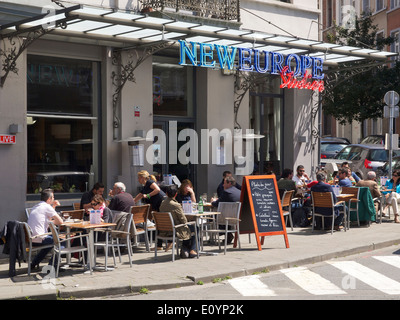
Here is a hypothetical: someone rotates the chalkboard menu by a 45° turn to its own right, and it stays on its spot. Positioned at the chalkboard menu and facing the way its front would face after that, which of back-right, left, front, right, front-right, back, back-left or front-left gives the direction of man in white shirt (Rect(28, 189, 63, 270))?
front-right

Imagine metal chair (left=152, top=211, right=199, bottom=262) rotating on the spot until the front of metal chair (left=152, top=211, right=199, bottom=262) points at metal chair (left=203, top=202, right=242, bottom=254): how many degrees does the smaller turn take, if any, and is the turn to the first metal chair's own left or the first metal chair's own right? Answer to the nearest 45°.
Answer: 0° — it already faces it

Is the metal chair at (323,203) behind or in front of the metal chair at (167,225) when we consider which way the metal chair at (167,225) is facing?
in front

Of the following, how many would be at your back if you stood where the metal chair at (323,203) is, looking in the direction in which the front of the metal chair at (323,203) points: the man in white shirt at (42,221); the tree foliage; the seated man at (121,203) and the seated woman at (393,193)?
2

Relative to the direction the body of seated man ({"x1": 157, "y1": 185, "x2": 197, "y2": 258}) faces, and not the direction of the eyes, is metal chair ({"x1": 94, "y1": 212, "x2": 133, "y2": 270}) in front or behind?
behind

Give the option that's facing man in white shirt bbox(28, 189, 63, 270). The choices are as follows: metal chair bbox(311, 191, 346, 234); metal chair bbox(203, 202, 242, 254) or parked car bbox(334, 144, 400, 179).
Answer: metal chair bbox(203, 202, 242, 254)

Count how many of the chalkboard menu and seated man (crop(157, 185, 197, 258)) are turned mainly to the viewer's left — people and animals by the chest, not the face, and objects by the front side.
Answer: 0

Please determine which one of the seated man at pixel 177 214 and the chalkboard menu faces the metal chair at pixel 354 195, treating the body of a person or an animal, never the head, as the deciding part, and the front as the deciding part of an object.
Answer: the seated man
